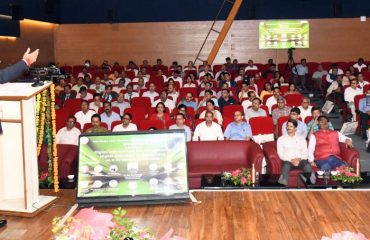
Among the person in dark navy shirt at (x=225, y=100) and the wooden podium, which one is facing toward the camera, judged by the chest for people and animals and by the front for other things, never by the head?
the person in dark navy shirt

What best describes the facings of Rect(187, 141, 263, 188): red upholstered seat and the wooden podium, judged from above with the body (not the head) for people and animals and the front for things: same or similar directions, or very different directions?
very different directions

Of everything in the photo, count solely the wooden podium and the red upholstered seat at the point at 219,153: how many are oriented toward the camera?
1

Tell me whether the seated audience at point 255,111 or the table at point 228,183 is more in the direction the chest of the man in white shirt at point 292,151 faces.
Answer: the table

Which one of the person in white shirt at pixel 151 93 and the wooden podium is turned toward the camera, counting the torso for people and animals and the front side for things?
the person in white shirt

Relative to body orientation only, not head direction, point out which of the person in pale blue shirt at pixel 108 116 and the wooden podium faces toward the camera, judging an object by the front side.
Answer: the person in pale blue shirt

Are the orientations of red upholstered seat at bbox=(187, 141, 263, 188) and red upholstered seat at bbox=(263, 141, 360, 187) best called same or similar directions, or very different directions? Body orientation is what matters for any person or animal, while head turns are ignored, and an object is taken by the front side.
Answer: same or similar directions

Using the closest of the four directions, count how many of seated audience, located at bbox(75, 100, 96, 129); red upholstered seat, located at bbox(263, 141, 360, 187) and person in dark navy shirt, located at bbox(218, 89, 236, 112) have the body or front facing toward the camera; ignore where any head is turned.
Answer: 3

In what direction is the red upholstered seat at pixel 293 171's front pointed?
toward the camera

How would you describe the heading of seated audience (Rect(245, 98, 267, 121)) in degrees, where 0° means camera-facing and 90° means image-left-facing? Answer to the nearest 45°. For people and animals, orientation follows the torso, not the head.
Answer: approximately 45°

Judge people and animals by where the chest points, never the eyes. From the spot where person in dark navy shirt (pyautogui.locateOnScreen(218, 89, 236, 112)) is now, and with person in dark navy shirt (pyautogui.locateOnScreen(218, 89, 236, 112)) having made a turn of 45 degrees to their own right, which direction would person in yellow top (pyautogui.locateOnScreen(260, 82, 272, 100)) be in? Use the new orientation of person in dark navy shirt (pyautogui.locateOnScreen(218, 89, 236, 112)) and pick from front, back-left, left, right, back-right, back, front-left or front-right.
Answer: back

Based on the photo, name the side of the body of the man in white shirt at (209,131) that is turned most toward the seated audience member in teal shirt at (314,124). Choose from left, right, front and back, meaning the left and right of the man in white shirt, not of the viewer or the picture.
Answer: left

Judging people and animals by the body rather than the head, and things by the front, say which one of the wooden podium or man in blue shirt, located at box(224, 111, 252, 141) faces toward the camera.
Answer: the man in blue shirt

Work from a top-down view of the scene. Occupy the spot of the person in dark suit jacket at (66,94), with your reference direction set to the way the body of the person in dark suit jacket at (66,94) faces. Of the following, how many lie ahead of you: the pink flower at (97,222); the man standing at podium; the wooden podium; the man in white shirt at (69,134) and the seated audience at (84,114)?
5

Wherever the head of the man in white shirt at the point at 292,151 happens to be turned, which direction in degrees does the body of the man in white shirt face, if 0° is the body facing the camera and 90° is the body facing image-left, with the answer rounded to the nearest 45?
approximately 0°

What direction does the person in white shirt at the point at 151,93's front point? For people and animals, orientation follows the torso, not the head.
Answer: toward the camera

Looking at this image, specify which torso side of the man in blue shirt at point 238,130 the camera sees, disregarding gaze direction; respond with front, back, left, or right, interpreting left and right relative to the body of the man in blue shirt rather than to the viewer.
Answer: front
